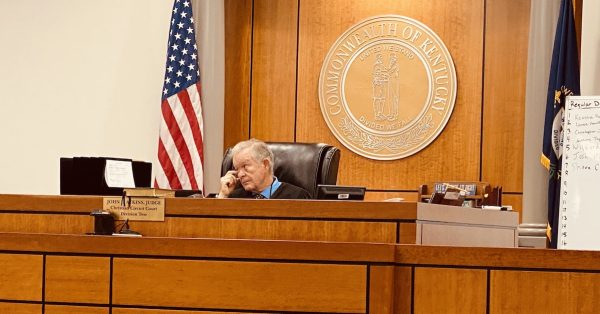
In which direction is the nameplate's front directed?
toward the camera

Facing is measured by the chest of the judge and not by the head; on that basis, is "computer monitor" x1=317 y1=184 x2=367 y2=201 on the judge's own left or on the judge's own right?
on the judge's own left

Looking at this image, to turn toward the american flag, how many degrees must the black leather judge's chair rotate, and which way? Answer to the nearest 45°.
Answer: approximately 90° to its right

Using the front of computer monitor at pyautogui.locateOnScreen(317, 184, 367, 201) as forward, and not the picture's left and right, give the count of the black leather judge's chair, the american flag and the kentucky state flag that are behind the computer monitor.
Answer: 0

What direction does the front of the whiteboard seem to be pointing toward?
toward the camera

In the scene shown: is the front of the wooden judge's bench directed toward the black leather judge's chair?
no

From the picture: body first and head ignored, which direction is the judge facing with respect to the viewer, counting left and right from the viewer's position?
facing the viewer and to the left of the viewer

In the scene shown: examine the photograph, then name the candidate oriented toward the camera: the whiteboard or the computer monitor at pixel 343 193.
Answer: the whiteboard

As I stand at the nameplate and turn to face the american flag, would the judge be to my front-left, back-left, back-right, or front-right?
front-right

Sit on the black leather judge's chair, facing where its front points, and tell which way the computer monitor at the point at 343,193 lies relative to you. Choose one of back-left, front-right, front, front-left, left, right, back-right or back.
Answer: front-left

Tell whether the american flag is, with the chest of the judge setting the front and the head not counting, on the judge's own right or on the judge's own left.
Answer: on the judge's own right

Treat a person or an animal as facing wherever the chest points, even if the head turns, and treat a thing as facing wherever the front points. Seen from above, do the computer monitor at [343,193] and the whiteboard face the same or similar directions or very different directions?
very different directions

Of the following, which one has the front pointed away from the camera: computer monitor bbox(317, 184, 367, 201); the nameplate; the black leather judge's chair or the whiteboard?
the computer monitor

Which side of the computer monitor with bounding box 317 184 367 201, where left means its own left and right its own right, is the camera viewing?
back
